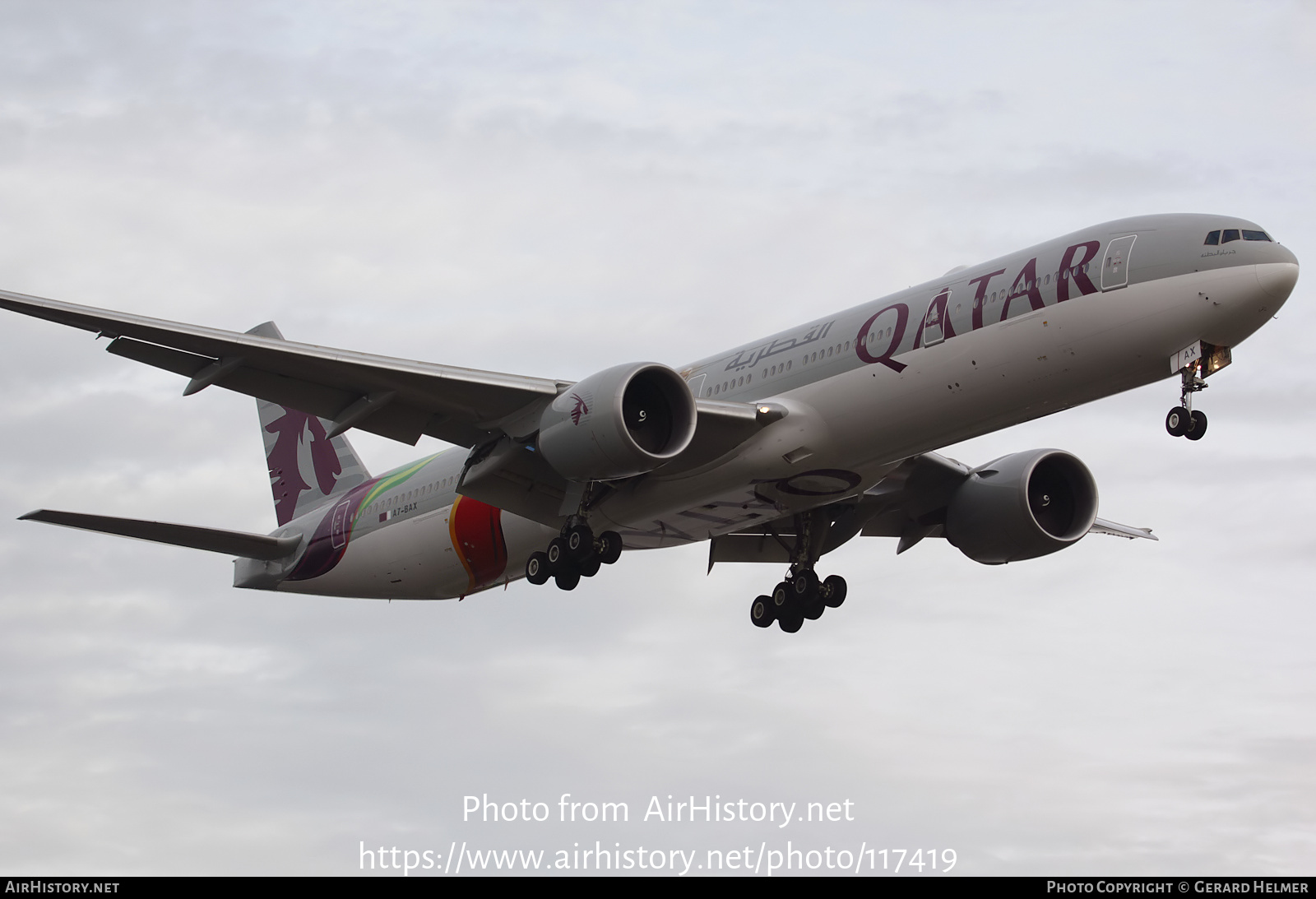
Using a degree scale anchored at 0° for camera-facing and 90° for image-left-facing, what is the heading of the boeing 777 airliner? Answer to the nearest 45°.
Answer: approximately 315°
